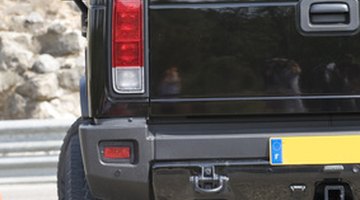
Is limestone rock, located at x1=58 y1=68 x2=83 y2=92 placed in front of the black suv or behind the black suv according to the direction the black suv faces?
in front

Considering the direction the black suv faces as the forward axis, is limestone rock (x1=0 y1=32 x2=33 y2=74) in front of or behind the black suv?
in front

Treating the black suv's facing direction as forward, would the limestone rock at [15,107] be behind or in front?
in front

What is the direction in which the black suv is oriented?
away from the camera

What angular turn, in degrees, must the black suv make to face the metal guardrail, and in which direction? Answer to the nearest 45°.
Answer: approximately 45° to its left
